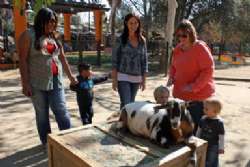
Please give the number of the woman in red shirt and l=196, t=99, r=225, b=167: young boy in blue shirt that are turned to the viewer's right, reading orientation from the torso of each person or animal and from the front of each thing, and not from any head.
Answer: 0

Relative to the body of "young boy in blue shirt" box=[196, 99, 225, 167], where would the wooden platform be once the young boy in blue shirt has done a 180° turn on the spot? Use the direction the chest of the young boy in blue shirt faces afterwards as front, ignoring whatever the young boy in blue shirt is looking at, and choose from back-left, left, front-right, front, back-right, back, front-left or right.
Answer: back

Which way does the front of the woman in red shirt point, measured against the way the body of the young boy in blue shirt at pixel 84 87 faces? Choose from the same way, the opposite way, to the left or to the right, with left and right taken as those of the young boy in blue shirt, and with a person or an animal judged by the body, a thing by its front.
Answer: to the right

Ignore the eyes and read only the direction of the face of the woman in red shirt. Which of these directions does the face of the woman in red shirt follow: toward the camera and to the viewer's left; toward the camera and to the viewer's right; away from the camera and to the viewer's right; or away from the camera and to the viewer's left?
toward the camera and to the viewer's left

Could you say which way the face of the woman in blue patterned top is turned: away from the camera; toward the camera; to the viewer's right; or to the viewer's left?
toward the camera

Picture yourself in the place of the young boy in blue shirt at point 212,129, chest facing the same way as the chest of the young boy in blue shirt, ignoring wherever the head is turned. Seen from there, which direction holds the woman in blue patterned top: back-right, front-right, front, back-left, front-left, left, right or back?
right

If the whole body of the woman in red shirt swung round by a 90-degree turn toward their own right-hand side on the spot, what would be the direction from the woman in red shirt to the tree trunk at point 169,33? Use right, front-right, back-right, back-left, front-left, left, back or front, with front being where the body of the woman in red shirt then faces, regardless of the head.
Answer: front-right

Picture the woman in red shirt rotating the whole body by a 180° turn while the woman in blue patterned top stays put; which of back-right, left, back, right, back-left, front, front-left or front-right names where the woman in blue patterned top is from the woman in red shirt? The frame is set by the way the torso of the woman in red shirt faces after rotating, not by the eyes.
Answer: left

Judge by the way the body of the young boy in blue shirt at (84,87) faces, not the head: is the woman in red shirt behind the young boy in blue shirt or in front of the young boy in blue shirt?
in front

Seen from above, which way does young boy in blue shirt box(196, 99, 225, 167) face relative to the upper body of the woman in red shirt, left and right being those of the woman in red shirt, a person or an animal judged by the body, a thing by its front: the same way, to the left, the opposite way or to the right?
the same way

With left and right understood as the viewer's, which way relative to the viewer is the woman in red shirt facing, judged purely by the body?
facing the viewer and to the left of the viewer

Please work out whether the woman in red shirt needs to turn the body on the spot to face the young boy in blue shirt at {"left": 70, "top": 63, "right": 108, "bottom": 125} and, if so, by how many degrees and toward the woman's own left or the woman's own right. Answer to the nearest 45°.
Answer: approximately 90° to the woman's own right

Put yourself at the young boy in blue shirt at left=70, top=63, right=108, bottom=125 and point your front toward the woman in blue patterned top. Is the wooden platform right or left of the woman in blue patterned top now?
right

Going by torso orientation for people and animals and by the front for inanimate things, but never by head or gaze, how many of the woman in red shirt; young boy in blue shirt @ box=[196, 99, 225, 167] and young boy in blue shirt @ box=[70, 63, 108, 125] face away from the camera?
0

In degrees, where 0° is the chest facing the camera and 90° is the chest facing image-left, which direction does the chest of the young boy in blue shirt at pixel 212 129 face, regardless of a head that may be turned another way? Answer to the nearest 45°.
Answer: approximately 45°

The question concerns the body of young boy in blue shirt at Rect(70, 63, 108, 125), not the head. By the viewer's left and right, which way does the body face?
facing the viewer and to the right of the viewer
